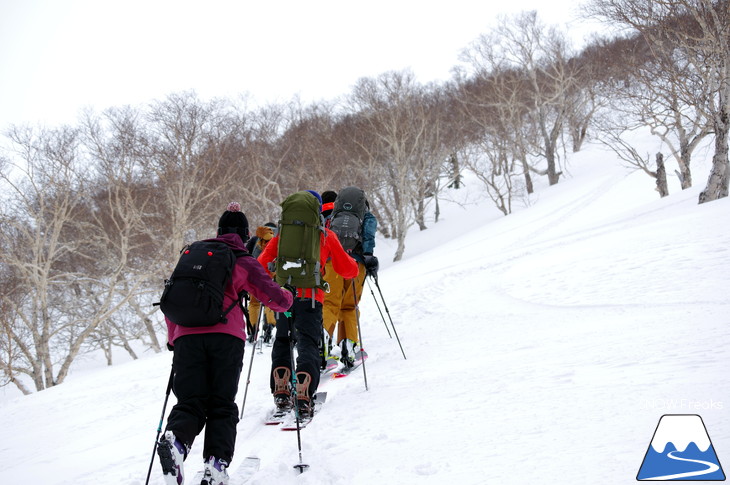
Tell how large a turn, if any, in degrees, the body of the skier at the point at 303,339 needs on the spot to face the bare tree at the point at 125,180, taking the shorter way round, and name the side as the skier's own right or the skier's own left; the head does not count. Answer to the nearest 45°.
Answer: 0° — they already face it

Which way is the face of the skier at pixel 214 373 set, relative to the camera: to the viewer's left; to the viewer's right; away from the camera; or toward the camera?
away from the camera

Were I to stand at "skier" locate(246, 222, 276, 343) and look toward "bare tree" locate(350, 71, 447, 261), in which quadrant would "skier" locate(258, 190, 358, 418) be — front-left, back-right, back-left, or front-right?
back-right

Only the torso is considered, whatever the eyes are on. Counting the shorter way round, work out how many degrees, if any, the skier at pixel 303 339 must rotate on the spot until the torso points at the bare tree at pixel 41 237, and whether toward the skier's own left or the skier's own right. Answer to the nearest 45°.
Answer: approximately 45° to the skier's own left

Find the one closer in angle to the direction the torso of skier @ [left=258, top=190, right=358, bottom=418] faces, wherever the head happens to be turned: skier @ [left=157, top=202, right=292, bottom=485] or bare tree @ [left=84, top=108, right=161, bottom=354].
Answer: the bare tree

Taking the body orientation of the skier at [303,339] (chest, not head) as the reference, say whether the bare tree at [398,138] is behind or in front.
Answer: in front

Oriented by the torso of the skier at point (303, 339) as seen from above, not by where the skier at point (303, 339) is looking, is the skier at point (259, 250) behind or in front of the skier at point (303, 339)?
in front

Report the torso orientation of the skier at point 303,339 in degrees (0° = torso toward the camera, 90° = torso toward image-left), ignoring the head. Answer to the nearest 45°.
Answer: approximately 180°
